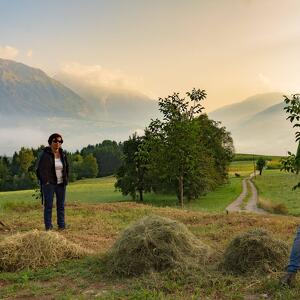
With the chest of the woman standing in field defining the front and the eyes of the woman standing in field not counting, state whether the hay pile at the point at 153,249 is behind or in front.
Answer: in front

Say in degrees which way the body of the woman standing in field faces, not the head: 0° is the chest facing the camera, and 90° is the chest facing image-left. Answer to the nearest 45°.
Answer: approximately 315°

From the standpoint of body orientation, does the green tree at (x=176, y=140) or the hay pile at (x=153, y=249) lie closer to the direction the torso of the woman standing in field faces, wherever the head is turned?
the hay pile

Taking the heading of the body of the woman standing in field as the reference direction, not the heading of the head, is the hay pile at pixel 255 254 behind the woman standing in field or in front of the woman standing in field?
in front

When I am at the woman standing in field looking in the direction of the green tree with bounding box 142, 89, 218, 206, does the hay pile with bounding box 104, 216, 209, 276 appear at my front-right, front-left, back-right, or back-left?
back-right

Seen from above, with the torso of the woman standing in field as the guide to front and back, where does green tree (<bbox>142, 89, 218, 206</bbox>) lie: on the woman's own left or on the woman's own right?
on the woman's own left
